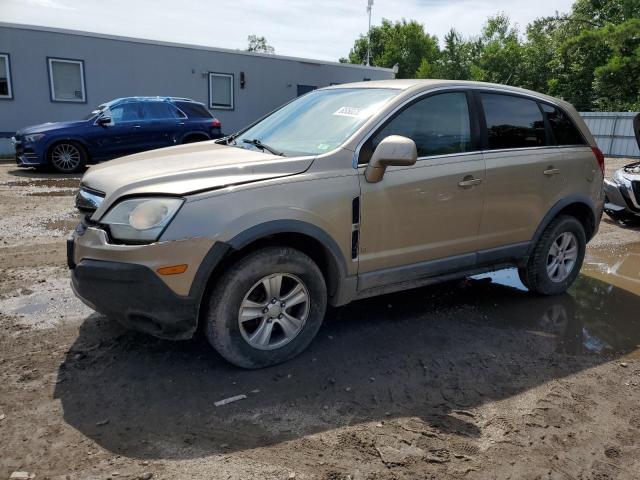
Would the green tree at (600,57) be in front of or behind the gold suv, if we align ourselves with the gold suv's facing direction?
behind

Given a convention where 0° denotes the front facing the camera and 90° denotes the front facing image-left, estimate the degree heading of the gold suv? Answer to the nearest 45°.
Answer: approximately 45°
